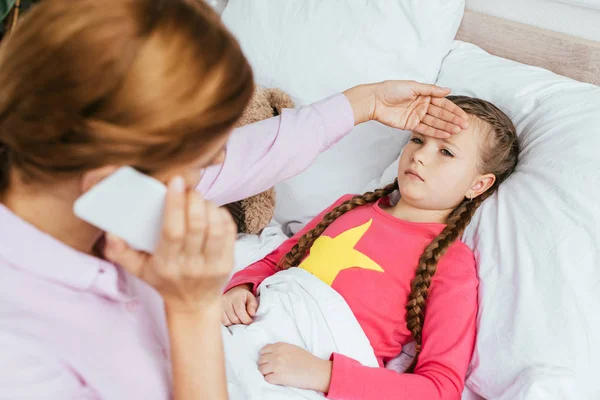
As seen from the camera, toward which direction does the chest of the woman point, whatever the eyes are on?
to the viewer's right

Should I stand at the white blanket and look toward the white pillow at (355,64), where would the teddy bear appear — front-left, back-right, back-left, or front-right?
front-left

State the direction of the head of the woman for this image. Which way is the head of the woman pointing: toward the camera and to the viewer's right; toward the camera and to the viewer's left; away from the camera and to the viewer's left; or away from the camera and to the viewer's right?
away from the camera and to the viewer's right

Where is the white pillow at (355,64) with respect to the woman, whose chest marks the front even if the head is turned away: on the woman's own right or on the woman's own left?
on the woman's own left

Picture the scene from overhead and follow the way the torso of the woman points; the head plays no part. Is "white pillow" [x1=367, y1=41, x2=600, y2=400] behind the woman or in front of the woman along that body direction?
in front
